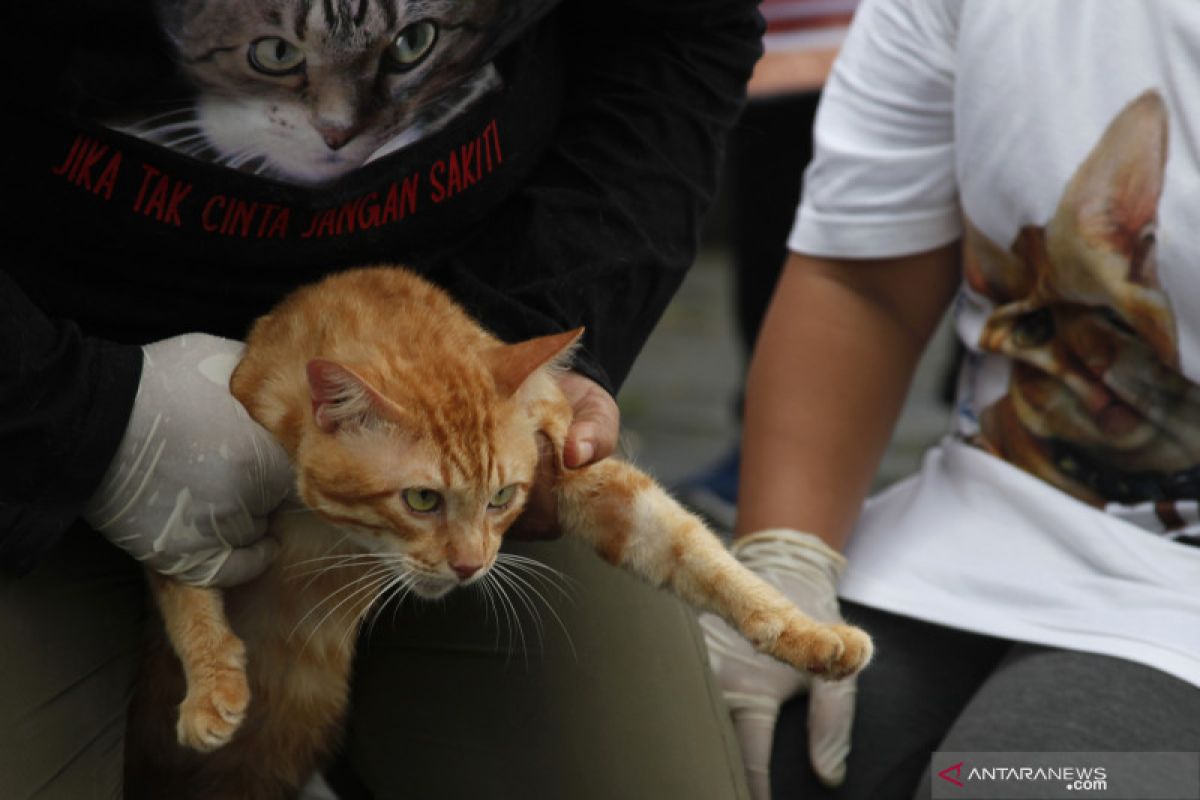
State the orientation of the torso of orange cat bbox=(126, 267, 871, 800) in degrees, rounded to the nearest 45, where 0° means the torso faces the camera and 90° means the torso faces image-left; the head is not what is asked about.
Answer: approximately 315°
